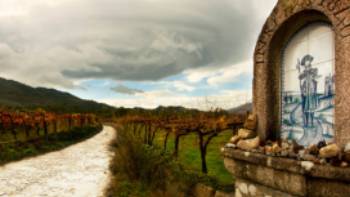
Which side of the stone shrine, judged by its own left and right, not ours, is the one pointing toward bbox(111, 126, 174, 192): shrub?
right

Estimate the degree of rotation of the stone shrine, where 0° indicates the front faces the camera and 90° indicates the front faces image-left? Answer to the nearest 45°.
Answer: approximately 45°
